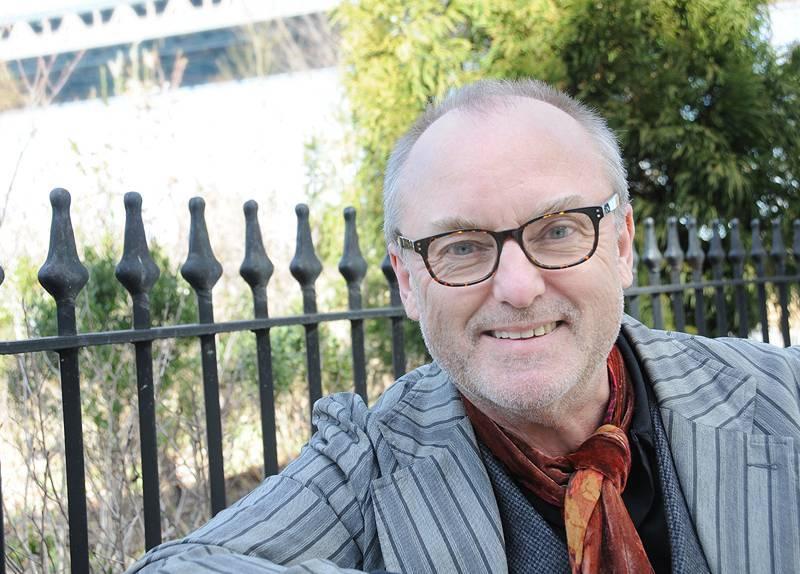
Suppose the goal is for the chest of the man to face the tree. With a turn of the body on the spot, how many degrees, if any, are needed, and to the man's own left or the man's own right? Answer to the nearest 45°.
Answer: approximately 180°

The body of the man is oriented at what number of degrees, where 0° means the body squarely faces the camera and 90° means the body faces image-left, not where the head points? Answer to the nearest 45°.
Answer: approximately 0°

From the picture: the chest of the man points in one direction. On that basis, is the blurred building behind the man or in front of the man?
behind
